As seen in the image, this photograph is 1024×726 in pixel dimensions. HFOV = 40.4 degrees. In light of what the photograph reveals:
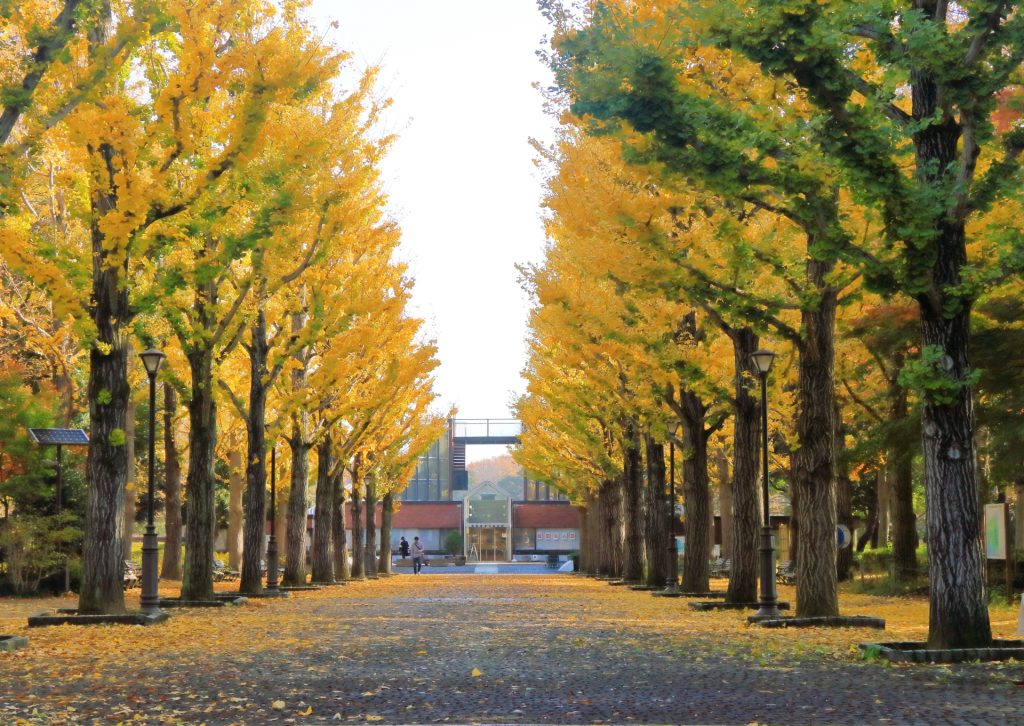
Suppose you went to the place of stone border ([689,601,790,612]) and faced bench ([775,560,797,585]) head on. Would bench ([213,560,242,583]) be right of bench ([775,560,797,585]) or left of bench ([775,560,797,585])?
left

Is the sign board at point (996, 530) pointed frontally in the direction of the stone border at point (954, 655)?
yes

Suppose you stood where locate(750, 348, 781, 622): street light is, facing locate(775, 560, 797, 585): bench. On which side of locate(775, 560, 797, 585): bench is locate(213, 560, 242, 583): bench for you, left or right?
left

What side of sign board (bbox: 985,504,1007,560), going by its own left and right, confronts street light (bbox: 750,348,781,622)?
front

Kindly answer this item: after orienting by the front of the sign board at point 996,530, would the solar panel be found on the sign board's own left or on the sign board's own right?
on the sign board's own right

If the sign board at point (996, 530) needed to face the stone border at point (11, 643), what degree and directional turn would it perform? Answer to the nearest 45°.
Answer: approximately 45° to its right

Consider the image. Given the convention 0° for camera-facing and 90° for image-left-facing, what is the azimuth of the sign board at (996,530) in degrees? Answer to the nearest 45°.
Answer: approximately 0°
